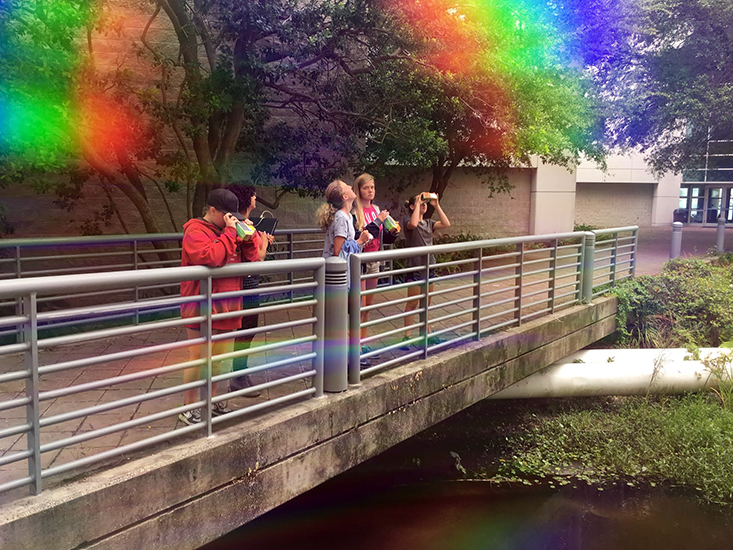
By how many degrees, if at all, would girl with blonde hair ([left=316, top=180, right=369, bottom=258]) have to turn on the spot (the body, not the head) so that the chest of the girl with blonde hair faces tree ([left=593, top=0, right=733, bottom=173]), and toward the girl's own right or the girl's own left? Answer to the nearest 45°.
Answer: approximately 45° to the girl's own left

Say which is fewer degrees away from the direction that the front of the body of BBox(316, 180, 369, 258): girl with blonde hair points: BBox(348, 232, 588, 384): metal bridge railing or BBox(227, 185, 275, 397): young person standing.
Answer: the metal bridge railing

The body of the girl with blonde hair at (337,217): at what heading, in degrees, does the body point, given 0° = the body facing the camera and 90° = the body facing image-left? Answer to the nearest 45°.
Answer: approximately 270°

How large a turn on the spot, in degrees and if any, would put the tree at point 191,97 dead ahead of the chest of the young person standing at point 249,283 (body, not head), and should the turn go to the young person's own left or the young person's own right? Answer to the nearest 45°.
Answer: approximately 90° to the young person's own left

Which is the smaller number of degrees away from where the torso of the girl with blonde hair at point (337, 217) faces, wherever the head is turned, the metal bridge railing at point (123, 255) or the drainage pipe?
the drainage pipe

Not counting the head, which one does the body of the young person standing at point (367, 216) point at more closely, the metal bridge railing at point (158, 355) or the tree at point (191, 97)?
the metal bridge railing

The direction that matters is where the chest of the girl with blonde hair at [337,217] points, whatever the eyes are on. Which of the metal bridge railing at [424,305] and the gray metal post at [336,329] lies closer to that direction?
the metal bridge railing

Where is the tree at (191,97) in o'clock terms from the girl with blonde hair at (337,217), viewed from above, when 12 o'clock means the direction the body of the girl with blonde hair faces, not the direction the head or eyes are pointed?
The tree is roughly at 8 o'clock from the girl with blonde hair.

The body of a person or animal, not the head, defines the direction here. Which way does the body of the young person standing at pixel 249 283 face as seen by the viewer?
to the viewer's right

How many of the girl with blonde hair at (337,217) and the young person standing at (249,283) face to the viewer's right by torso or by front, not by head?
2
